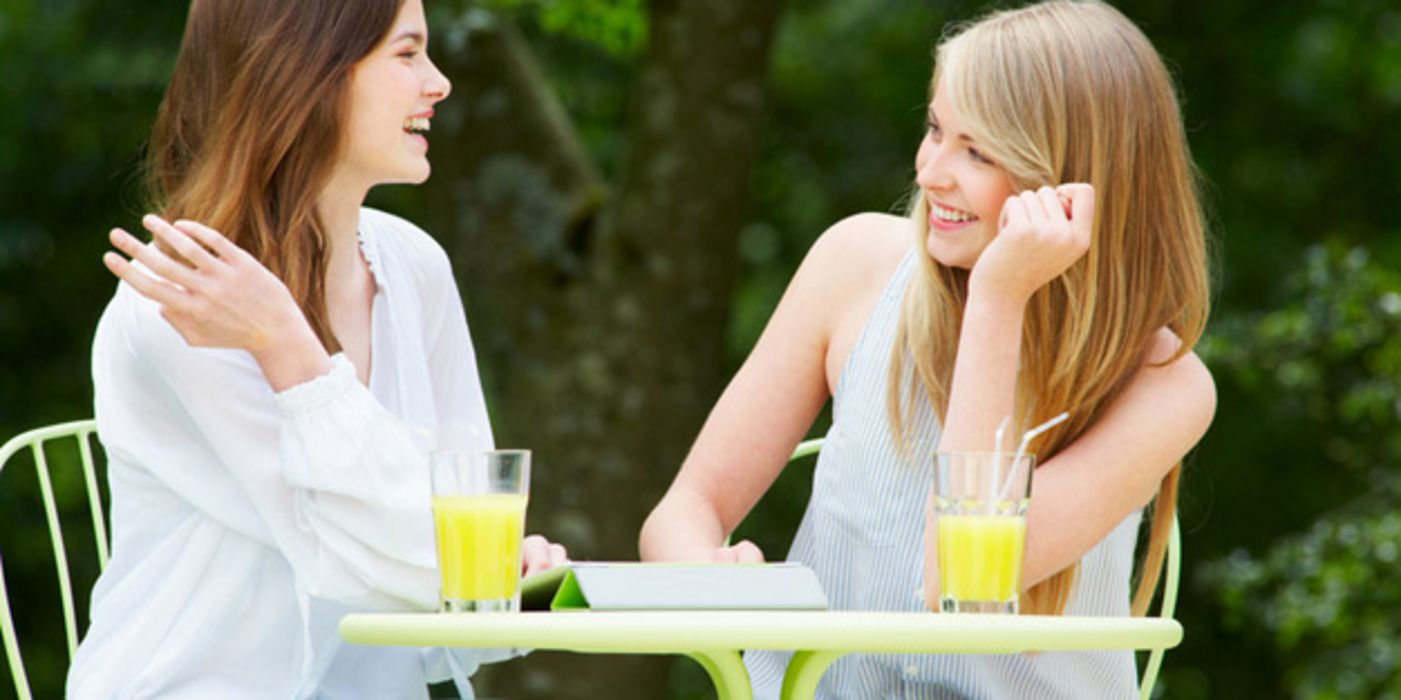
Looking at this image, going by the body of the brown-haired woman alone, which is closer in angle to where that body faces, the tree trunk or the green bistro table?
the green bistro table

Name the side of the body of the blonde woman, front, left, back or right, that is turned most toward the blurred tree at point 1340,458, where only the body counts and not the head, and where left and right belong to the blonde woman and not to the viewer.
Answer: back

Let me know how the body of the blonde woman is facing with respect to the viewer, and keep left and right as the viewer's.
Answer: facing the viewer and to the left of the viewer

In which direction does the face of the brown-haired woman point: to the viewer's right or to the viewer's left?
to the viewer's right

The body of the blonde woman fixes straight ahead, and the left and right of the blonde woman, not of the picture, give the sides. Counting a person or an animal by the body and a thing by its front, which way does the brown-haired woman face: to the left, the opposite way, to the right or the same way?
to the left

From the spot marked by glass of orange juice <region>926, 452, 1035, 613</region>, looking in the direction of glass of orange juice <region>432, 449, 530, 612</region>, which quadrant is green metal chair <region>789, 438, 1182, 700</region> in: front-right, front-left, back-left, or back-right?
back-right

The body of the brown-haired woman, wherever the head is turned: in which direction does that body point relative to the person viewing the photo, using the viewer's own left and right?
facing the viewer and to the right of the viewer

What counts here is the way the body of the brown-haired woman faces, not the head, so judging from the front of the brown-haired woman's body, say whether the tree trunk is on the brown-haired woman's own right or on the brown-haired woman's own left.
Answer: on the brown-haired woman's own left

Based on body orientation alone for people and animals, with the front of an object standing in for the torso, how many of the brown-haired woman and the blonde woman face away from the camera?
0

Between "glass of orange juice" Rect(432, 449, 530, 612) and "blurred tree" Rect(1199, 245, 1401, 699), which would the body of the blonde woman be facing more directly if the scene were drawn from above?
the glass of orange juice

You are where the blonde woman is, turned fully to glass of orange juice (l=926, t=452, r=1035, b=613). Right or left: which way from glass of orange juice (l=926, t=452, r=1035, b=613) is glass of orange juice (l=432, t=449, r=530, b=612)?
right

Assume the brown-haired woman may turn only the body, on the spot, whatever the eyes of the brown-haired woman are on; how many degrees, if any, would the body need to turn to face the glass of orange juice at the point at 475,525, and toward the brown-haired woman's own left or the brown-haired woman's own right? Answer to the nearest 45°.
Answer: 0° — they already face it

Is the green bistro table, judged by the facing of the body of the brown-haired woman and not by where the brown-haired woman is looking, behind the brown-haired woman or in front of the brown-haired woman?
in front

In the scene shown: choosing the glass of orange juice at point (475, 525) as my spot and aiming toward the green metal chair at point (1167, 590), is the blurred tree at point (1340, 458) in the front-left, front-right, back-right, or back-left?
front-left
